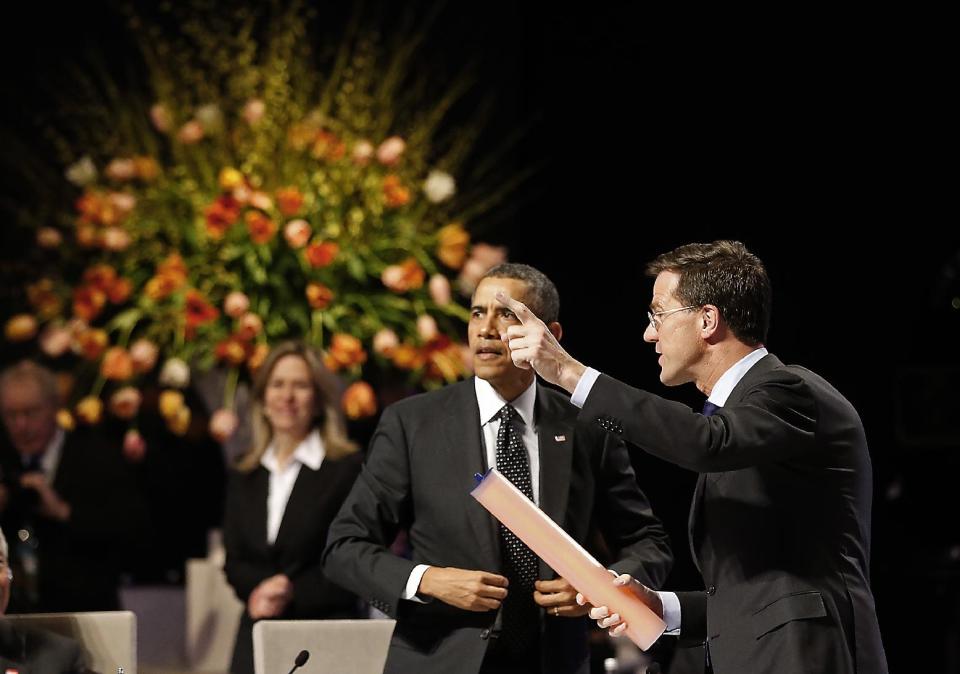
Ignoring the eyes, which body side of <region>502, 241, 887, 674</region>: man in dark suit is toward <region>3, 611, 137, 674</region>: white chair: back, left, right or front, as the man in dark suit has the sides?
front

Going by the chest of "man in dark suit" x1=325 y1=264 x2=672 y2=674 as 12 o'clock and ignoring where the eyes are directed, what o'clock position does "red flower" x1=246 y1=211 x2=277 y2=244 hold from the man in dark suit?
The red flower is roughly at 5 o'clock from the man in dark suit.

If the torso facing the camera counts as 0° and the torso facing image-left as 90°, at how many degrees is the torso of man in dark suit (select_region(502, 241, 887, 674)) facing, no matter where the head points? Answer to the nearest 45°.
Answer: approximately 90°

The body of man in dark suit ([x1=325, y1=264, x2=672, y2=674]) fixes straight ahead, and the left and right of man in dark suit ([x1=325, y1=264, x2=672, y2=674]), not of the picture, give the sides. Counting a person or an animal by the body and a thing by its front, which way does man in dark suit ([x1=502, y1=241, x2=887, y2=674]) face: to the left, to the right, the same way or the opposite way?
to the right

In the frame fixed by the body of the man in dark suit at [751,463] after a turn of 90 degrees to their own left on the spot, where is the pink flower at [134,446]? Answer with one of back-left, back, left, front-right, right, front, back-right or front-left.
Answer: back-right

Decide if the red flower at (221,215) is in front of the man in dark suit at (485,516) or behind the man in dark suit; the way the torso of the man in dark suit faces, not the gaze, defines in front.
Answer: behind

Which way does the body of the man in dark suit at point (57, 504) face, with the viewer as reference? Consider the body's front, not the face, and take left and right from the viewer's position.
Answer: facing the viewer and to the left of the viewer

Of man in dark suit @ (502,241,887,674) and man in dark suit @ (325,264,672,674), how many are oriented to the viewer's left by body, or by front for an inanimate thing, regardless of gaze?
1

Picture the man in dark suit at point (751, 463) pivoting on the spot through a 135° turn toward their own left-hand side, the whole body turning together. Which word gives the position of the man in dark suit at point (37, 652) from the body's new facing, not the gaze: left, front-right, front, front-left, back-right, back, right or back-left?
back-right

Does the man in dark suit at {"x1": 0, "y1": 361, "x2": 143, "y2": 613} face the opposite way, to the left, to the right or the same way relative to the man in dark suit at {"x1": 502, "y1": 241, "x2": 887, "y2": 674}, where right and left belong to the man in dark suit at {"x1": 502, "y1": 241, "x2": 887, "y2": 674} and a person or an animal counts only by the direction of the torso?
to the left
